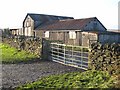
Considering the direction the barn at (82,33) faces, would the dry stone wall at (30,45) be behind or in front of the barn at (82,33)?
in front

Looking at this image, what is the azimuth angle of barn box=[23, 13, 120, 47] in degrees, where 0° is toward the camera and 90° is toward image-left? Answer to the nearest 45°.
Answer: approximately 45°

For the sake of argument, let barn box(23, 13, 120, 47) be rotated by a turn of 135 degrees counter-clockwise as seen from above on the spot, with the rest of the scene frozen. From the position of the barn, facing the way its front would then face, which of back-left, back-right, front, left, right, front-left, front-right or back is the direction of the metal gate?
right

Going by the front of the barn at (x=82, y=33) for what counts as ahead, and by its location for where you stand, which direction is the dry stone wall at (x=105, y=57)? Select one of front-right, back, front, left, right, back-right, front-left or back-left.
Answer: front-left

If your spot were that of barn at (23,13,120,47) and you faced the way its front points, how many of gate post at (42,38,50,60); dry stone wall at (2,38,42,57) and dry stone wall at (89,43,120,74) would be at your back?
0

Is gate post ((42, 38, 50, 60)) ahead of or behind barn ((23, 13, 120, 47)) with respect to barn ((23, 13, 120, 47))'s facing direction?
ahead
